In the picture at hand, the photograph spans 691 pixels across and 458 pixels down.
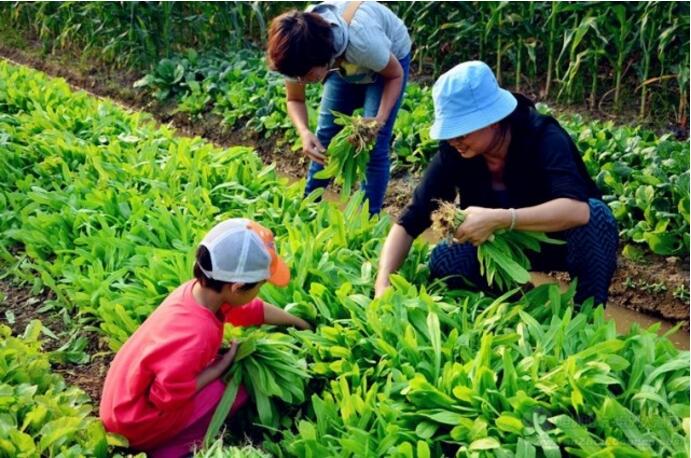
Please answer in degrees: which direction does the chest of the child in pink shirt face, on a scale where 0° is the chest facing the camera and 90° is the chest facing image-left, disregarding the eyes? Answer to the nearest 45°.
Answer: approximately 270°

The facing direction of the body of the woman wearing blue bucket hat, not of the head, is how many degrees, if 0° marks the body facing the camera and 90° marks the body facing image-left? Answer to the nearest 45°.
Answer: approximately 45°

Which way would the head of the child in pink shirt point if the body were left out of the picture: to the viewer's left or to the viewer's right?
to the viewer's right

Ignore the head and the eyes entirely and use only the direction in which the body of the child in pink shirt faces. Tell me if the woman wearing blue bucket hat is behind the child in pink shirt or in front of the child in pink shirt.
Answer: in front

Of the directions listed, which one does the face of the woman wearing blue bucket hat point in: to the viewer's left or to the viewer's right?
to the viewer's left

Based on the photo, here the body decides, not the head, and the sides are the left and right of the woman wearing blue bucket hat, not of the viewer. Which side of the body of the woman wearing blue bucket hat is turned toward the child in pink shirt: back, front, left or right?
front

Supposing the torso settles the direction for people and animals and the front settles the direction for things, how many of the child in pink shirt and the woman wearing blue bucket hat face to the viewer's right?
1

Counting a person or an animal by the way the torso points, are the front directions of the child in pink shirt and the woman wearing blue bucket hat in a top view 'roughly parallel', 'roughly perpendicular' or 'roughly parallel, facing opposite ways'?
roughly parallel, facing opposite ways
